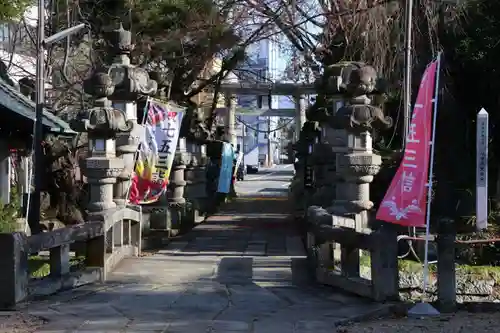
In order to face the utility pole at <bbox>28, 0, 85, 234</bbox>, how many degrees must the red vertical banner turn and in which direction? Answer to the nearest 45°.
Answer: approximately 135° to its right

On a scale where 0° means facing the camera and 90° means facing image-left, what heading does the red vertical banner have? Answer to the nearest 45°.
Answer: approximately 0°

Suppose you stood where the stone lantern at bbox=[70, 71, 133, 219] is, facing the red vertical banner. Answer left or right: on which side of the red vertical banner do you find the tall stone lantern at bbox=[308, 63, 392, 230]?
left

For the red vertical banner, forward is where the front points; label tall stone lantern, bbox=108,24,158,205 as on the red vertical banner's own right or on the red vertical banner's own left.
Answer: on the red vertical banner's own right

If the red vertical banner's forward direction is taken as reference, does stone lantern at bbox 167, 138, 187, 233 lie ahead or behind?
behind
